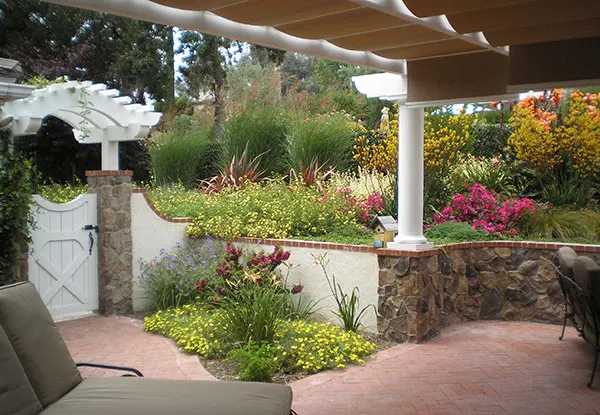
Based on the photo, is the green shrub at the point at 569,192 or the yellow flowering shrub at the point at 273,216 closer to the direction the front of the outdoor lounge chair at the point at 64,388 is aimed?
the green shrub

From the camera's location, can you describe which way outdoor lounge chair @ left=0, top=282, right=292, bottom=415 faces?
facing to the right of the viewer

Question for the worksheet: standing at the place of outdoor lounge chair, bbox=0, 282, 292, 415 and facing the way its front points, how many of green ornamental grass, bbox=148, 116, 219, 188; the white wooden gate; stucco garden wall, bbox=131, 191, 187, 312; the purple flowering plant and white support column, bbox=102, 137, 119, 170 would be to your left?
5

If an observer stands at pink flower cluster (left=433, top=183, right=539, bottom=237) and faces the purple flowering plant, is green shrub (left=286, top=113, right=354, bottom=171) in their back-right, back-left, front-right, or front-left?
front-right

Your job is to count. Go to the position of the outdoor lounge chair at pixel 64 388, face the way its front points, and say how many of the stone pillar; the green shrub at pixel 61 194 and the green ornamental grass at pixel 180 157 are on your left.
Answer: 3

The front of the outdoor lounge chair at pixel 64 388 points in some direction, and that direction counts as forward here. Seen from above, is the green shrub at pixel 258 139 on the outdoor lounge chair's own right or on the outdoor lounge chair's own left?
on the outdoor lounge chair's own left

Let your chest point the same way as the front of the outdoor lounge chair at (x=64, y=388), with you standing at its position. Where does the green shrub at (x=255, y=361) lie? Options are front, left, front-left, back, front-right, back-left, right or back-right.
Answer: front-left

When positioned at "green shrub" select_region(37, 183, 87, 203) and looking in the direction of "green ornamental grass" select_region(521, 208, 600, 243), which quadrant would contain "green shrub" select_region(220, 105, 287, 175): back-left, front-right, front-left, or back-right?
front-left
